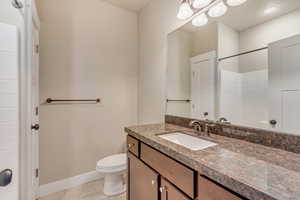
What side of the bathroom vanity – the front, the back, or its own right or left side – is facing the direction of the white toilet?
right

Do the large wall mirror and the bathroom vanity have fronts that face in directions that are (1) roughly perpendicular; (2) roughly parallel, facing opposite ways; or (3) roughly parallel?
roughly parallel

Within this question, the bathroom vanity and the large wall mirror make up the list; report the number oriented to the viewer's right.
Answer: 0

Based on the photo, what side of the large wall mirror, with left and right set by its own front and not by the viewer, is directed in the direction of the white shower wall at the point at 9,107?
front

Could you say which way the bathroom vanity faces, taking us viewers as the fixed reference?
facing the viewer and to the left of the viewer

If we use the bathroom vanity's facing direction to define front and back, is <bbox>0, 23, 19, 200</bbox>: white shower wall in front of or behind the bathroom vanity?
in front

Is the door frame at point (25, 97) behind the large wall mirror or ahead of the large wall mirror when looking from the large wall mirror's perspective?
ahead
